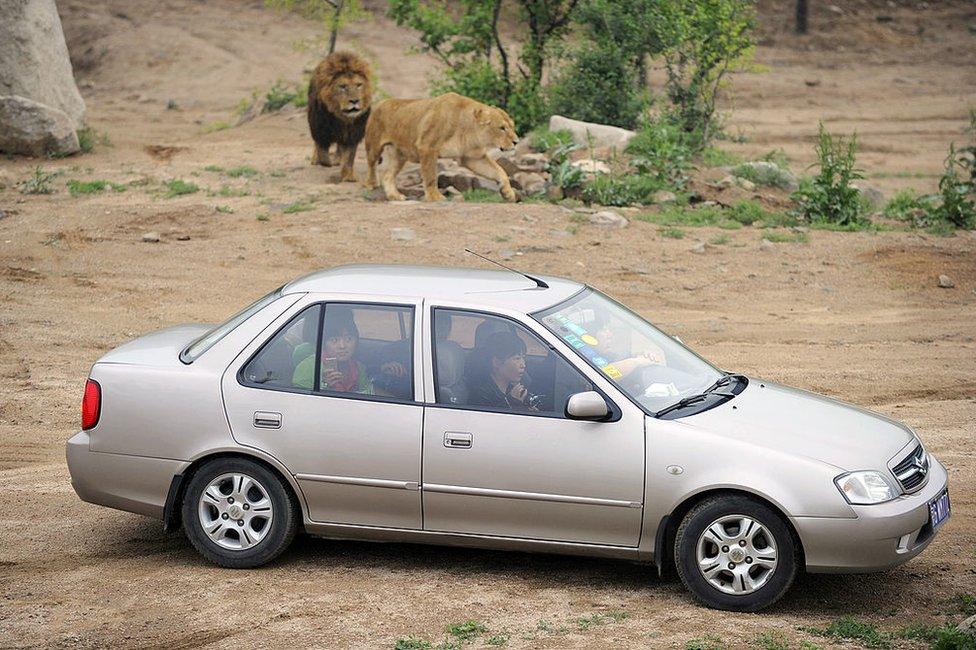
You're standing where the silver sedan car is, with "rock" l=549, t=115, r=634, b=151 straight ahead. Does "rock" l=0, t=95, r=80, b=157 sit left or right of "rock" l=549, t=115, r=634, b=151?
left

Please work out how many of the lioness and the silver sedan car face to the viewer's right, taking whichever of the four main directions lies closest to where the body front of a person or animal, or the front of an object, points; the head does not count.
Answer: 2

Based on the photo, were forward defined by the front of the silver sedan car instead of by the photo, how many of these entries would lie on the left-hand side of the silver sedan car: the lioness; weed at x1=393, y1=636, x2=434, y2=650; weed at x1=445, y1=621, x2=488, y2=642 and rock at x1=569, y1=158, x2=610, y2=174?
2

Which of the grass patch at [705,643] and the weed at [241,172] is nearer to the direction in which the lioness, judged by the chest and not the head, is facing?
the grass patch

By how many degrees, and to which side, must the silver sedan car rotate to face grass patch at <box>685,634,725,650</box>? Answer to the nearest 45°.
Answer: approximately 45° to its right

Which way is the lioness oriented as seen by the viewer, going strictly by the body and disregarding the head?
to the viewer's right

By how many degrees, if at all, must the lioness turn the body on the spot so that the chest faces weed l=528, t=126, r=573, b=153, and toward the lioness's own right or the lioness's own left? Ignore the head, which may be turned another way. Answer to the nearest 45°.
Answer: approximately 45° to the lioness's own left

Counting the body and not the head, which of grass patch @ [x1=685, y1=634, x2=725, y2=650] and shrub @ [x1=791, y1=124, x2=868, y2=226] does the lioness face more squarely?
the shrub

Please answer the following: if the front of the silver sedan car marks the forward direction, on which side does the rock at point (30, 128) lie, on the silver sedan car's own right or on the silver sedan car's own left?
on the silver sedan car's own left

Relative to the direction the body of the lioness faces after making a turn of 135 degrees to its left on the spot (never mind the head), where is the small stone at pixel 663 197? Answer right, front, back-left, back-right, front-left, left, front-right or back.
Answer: back-right

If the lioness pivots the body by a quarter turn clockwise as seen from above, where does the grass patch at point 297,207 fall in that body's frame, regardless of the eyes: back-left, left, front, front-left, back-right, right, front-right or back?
right

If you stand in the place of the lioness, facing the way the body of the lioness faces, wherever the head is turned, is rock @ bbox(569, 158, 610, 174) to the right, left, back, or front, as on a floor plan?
front

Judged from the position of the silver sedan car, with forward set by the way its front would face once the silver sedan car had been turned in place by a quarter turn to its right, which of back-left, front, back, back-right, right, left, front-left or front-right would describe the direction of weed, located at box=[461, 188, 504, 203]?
back

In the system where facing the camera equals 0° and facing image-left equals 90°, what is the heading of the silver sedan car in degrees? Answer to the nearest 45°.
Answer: approximately 270°
